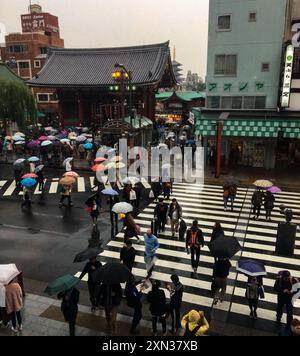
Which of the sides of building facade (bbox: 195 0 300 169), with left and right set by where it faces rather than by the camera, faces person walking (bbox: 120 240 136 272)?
front

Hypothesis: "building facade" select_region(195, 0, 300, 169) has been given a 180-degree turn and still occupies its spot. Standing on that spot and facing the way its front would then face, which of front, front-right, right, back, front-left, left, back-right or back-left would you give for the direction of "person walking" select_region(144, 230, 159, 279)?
back

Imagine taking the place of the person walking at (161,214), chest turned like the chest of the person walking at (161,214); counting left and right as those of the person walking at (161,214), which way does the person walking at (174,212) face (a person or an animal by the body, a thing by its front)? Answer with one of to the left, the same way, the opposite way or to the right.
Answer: the same way

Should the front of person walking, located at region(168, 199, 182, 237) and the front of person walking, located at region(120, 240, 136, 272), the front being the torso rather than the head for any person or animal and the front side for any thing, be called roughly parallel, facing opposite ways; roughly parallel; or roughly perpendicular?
roughly parallel, facing opposite ways

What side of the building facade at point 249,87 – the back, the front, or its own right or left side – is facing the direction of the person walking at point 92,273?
front

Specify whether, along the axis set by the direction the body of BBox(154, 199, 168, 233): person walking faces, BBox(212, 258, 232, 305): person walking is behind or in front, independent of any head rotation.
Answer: in front

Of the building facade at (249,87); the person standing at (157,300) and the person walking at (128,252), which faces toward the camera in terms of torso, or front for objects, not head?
the building facade

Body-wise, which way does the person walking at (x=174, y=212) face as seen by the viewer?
toward the camera

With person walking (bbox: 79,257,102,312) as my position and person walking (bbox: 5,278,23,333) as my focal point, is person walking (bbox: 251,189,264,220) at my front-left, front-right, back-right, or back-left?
back-right

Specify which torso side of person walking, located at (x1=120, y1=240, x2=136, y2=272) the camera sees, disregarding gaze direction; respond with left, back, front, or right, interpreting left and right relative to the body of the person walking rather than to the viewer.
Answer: back
